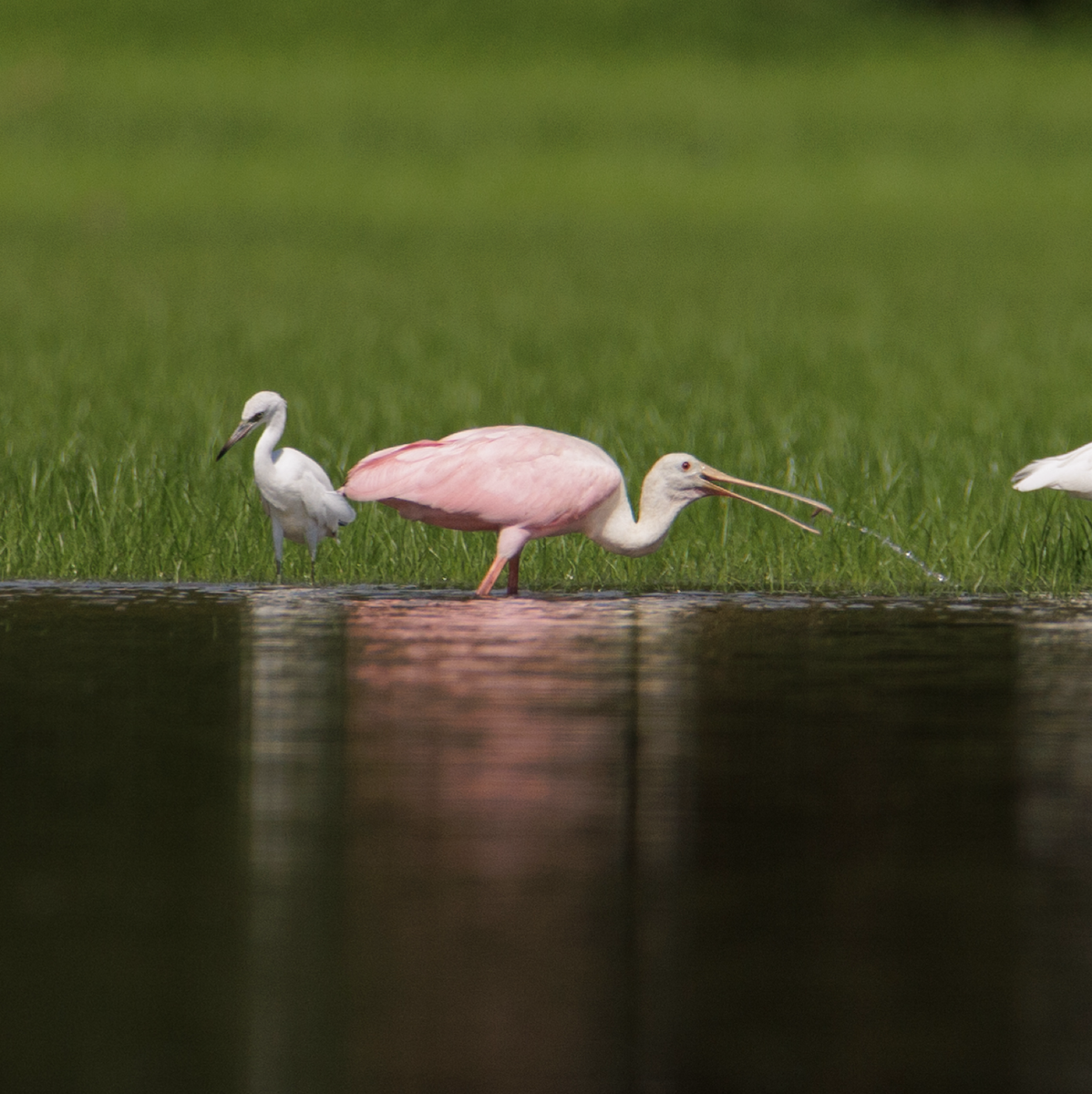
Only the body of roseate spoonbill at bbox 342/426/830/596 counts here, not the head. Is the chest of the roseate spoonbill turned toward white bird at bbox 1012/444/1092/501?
yes

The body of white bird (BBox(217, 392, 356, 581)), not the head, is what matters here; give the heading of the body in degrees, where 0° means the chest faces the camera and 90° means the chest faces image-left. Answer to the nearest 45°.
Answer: approximately 45°

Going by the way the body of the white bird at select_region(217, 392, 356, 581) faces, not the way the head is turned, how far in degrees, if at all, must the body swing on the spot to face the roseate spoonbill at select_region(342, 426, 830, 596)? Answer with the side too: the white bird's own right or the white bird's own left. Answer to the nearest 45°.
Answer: approximately 135° to the white bird's own left

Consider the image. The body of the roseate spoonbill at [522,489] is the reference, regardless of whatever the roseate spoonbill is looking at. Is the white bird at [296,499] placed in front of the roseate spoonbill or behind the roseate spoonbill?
behind

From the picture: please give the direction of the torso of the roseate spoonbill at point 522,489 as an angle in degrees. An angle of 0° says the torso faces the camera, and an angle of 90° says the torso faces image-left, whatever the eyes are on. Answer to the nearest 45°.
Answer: approximately 270°

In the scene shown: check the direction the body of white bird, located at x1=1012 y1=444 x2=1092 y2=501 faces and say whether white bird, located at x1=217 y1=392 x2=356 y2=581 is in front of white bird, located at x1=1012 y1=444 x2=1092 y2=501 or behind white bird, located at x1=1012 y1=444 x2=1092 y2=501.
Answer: behind

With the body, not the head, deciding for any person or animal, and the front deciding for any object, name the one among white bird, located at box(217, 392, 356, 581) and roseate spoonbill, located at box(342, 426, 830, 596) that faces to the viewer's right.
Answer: the roseate spoonbill

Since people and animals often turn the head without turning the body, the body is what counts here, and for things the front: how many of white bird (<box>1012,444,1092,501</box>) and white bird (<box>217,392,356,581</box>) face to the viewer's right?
1

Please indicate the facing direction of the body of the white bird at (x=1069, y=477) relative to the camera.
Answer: to the viewer's right

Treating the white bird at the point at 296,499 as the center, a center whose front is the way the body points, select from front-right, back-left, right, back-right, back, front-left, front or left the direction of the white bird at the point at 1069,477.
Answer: back-left

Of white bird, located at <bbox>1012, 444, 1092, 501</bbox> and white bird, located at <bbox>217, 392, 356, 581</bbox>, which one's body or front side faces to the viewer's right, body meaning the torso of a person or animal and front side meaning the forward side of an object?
white bird, located at <bbox>1012, 444, 1092, 501</bbox>

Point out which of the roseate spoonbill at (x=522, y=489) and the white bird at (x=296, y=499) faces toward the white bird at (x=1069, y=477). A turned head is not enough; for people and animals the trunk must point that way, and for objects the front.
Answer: the roseate spoonbill
